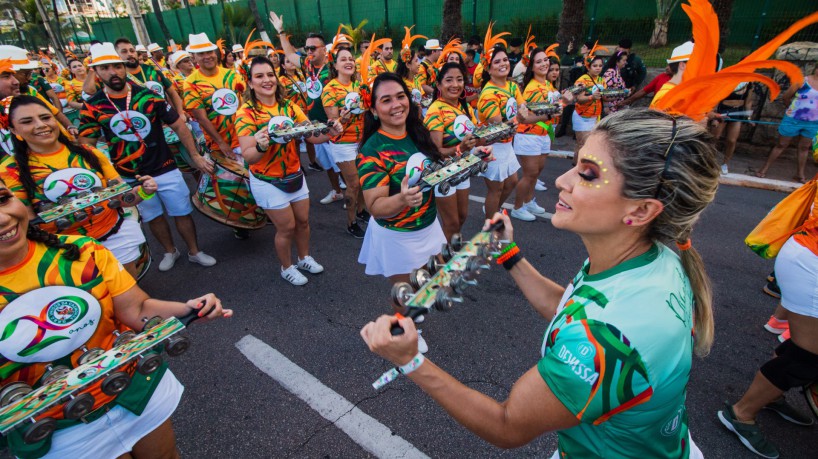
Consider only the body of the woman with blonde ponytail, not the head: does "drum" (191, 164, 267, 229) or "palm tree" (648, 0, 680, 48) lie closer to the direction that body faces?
the drum

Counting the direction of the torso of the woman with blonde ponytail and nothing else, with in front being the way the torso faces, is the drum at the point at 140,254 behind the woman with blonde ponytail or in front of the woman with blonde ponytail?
in front

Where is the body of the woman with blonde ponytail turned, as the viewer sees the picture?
to the viewer's left

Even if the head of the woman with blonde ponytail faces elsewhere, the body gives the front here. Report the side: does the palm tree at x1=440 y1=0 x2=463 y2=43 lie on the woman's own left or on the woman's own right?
on the woman's own right

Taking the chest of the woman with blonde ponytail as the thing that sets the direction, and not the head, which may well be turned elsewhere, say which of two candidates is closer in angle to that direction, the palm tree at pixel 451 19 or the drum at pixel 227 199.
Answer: the drum

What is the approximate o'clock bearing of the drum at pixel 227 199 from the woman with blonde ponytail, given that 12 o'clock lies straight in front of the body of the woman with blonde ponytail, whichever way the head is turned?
The drum is roughly at 1 o'clock from the woman with blonde ponytail.

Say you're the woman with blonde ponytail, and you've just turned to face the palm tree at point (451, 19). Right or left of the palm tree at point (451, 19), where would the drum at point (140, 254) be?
left

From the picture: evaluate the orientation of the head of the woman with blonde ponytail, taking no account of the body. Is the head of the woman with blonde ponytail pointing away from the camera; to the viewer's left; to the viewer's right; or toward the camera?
to the viewer's left

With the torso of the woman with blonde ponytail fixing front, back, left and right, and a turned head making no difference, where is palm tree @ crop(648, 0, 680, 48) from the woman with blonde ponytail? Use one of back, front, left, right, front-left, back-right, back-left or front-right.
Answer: right
